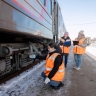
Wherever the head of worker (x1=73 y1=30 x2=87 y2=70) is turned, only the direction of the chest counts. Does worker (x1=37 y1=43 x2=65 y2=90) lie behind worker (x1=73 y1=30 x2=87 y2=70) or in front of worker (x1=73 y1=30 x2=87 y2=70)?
in front

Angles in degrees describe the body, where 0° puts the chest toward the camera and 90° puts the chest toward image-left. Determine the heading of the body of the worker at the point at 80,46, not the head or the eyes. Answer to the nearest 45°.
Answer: approximately 45°
